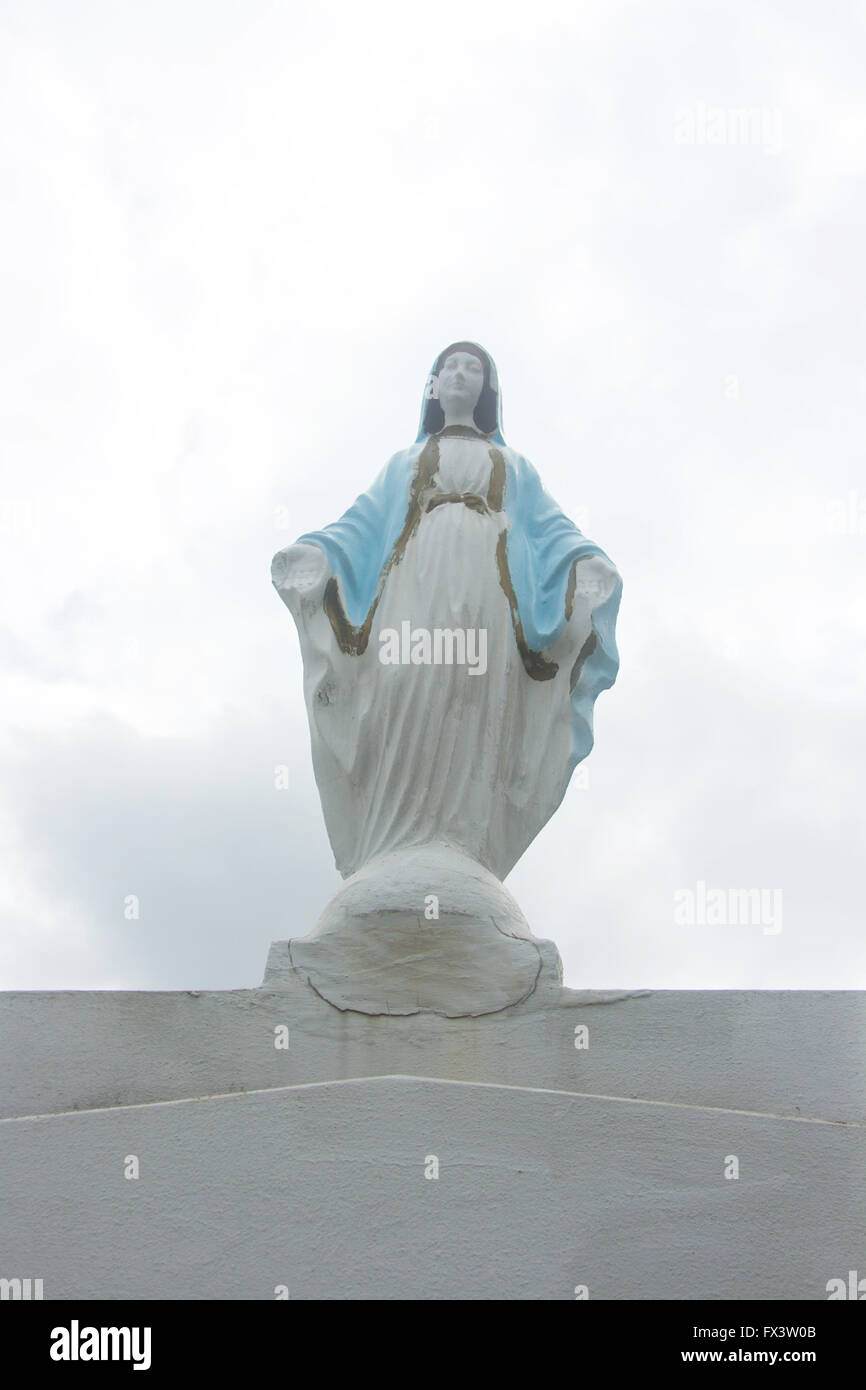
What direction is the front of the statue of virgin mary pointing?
toward the camera
